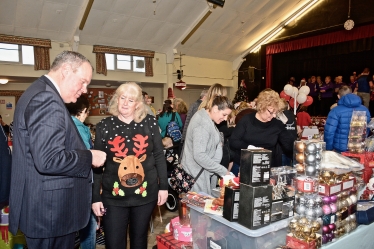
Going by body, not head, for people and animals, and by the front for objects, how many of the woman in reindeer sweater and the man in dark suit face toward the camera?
1

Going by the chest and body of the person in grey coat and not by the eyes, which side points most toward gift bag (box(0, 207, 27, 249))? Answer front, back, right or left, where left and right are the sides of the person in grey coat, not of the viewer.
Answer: back

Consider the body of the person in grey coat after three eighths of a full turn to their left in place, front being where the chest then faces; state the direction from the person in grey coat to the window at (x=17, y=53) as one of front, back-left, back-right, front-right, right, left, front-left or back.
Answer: front

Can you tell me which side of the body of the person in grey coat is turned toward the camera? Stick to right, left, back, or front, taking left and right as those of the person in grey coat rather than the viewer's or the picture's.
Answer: right

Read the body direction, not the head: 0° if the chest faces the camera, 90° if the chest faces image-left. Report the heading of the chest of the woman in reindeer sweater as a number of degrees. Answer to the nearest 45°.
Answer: approximately 0°

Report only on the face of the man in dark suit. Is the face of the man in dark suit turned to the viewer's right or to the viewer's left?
to the viewer's right

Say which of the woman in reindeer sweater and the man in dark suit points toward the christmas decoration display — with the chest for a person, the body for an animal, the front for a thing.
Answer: the man in dark suit

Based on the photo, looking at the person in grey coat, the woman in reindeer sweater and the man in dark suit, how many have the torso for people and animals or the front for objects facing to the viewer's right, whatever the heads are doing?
2

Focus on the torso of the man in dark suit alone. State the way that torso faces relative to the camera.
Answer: to the viewer's right

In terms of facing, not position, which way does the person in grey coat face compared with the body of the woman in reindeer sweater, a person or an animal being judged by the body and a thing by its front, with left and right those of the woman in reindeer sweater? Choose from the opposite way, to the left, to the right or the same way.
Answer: to the left

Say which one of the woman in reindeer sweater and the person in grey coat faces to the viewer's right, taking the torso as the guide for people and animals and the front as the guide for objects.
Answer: the person in grey coat

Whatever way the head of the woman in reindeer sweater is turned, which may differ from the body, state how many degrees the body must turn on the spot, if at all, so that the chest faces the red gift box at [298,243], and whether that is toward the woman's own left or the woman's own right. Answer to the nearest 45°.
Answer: approximately 45° to the woman's own left

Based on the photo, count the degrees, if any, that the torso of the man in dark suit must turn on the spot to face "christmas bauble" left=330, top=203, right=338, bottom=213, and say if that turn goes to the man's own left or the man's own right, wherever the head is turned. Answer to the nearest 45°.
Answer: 0° — they already face it
